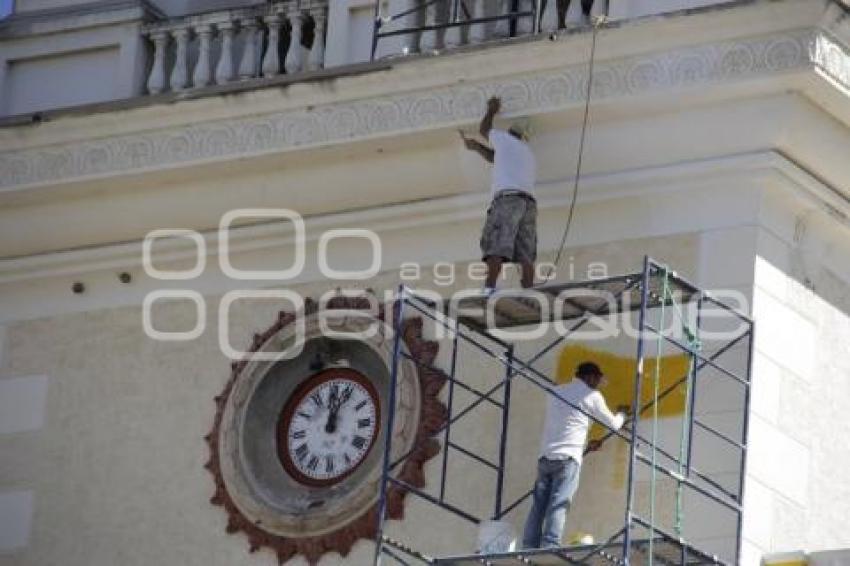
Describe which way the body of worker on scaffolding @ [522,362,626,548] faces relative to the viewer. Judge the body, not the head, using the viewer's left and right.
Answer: facing away from the viewer and to the right of the viewer

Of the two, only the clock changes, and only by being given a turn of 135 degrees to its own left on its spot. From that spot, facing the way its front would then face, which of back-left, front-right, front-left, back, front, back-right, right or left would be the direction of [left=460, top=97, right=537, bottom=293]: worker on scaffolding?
front-right

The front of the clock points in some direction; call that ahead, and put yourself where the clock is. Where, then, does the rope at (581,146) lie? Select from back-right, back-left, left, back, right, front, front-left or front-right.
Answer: left

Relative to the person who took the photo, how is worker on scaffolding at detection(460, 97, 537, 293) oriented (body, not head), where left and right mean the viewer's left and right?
facing away from the viewer and to the left of the viewer

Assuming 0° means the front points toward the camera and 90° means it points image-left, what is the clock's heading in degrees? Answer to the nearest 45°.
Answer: approximately 45°

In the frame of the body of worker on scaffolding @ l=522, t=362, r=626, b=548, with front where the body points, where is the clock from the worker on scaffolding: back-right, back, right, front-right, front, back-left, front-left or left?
left

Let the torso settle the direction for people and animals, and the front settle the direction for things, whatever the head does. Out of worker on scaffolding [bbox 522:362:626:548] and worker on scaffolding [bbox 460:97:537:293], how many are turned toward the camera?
0

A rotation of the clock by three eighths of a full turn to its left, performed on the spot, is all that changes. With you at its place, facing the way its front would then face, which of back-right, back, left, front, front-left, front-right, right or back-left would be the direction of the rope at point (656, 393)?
front-right

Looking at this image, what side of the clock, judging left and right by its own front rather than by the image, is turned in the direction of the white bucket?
left

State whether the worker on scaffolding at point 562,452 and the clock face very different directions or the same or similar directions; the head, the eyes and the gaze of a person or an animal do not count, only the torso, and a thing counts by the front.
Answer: very different directions

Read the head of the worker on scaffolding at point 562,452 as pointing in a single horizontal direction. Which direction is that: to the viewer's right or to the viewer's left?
to the viewer's right
